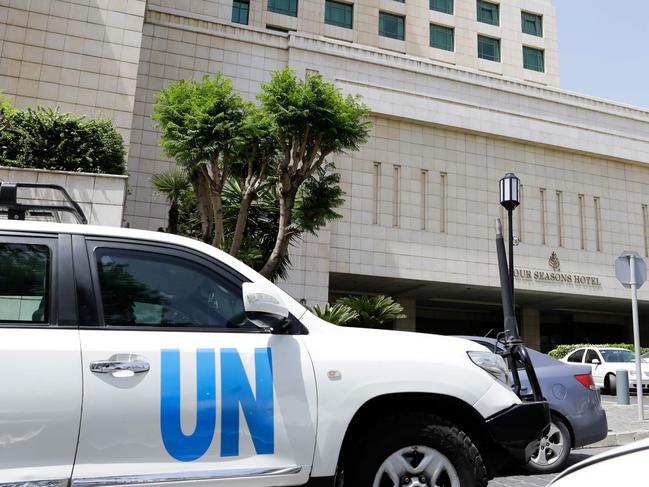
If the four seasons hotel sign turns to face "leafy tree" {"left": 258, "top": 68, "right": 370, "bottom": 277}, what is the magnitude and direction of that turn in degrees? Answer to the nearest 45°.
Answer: approximately 45° to its right

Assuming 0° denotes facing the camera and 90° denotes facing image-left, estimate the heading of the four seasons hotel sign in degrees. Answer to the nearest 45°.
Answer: approximately 315°

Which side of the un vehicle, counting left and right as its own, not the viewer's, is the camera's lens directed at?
right

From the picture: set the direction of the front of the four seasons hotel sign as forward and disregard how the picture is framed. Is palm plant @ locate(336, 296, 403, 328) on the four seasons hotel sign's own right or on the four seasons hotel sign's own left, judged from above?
on the four seasons hotel sign's own right

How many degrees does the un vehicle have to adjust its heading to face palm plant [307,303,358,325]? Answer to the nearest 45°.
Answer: approximately 90° to its left

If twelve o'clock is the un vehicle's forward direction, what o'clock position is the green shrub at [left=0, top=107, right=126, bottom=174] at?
The green shrub is roughly at 8 o'clock from the un vehicle.

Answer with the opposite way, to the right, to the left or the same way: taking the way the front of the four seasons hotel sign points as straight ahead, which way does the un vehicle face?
to the left

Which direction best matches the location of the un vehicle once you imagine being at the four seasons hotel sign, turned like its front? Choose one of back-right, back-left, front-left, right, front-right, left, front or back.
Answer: front-right
